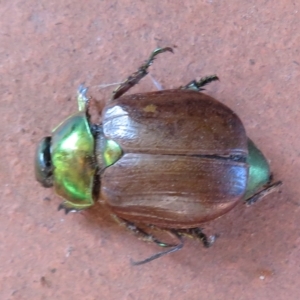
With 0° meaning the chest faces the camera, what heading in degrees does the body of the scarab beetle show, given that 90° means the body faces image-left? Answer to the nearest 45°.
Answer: approximately 90°
